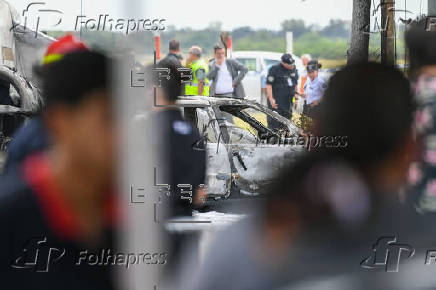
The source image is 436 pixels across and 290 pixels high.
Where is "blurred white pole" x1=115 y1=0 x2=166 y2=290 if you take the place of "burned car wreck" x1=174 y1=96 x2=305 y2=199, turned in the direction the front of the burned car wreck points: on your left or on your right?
on your right

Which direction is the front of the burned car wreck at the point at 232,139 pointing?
to the viewer's right

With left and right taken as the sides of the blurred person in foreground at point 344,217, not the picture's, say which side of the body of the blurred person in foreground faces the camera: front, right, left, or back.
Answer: back

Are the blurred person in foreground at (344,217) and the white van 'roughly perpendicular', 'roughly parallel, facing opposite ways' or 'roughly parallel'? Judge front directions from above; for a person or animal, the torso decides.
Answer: roughly perpendicular

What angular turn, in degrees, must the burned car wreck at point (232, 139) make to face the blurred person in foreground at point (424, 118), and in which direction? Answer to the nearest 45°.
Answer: approximately 90° to its right
